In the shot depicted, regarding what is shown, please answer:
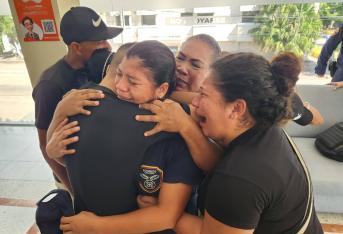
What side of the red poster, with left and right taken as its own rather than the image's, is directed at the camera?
front

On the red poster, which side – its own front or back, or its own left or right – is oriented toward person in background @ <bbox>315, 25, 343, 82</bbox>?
left

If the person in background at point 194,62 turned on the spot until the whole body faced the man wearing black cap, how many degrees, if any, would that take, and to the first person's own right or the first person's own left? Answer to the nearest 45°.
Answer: approximately 45° to the first person's own right

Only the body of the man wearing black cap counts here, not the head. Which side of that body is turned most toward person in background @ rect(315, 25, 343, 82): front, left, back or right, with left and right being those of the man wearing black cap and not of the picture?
left

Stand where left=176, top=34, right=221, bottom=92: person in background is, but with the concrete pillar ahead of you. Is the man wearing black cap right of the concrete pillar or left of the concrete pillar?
left

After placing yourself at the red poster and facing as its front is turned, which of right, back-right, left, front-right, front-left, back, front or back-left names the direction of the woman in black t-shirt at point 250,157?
front

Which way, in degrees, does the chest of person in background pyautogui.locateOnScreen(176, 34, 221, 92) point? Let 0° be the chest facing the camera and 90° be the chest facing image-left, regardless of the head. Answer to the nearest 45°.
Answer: approximately 45°

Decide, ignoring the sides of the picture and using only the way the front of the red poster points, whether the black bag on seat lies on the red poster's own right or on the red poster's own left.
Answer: on the red poster's own left

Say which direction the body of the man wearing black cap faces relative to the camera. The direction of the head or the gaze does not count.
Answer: to the viewer's right
